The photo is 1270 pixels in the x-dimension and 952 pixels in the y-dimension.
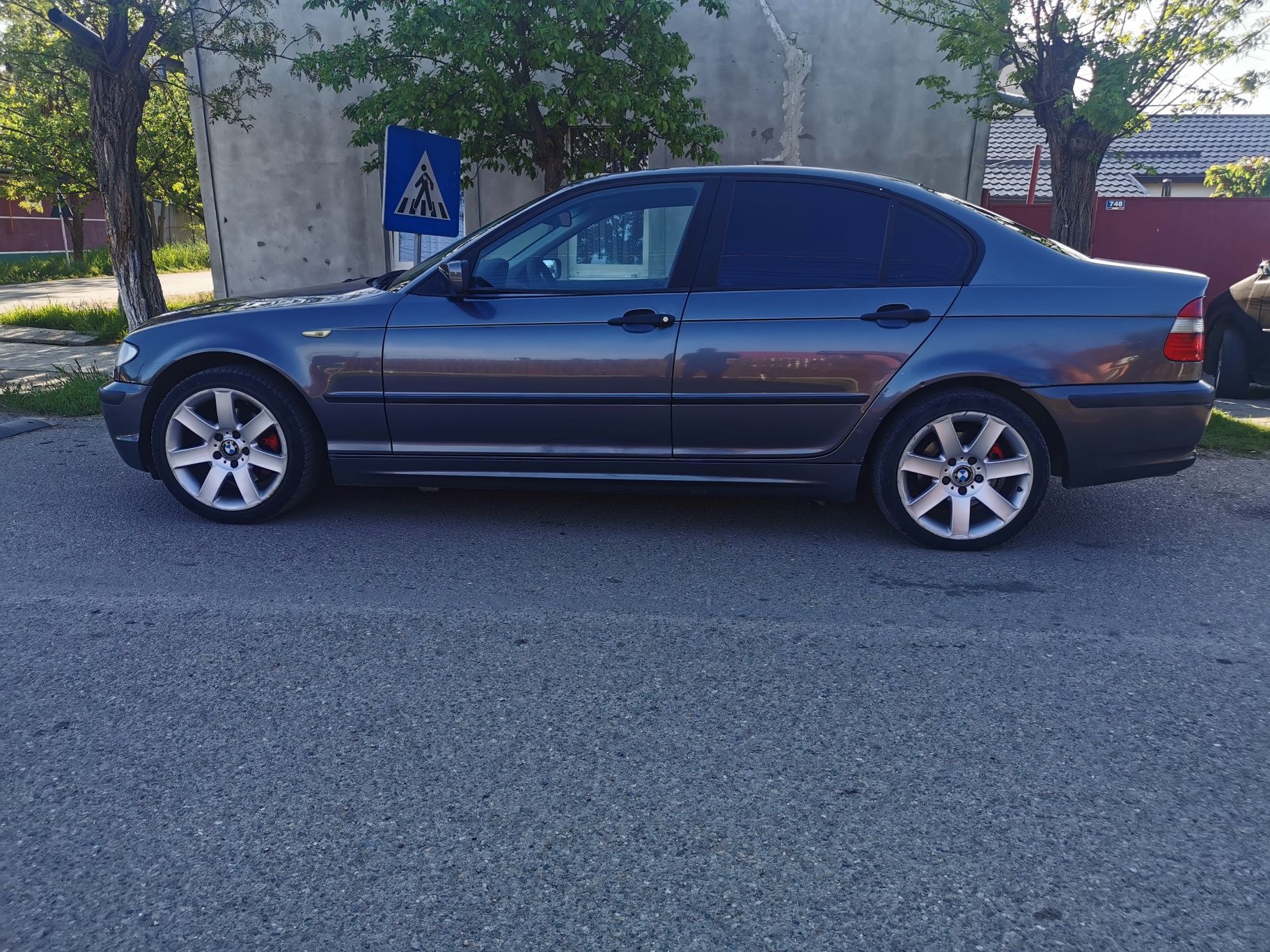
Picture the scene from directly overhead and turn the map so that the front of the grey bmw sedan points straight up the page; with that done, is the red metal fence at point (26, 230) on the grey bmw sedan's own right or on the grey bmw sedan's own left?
on the grey bmw sedan's own right

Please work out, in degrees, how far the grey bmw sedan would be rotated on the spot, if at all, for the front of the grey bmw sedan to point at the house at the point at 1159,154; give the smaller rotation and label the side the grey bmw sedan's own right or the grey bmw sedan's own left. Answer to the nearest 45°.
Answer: approximately 135° to the grey bmw sedan's own right

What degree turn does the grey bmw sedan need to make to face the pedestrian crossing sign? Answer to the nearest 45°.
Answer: approximately 45° to its right

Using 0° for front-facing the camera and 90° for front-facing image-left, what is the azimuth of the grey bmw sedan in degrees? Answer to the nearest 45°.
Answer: approximately 90°

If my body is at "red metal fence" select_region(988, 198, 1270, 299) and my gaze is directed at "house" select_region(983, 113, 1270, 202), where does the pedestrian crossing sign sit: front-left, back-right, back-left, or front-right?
back-left

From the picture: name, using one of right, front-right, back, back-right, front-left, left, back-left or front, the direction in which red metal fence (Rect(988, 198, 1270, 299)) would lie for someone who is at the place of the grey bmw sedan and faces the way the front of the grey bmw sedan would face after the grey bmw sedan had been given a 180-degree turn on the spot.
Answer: front-left

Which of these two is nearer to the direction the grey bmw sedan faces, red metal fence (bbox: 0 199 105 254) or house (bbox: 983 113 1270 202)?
the red metal fence
